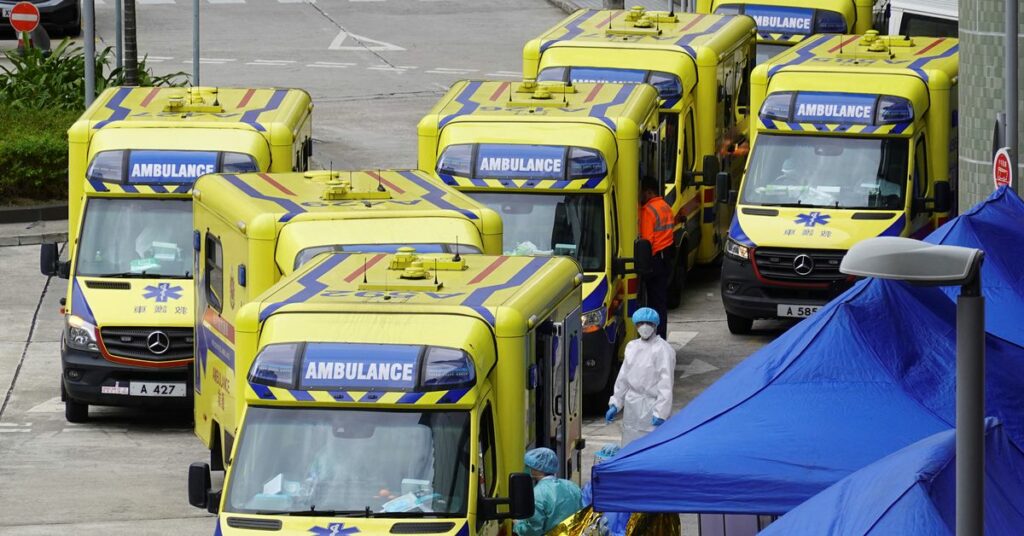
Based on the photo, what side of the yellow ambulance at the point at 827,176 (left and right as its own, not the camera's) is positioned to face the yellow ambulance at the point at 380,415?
front

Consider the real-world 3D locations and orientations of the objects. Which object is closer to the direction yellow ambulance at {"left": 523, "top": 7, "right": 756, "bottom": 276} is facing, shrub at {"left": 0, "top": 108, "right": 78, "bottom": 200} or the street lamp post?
the street lamp post

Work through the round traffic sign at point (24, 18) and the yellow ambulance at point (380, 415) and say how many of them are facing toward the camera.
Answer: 2

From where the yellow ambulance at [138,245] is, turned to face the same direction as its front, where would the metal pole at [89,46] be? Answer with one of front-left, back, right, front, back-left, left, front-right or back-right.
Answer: back

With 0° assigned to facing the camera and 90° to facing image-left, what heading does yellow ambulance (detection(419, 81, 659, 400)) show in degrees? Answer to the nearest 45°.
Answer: approximately 0°

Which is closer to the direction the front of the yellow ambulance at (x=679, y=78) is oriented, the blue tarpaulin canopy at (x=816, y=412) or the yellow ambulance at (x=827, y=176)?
the blue tarpaulin canopy

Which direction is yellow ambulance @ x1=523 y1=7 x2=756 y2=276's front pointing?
toward the camera

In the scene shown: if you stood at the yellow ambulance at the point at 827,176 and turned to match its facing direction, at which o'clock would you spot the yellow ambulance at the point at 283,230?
the yellow ambulance at the point at 283,230 is roughly at 1 o'clock from the yellow ambulance at the point at 827,176.

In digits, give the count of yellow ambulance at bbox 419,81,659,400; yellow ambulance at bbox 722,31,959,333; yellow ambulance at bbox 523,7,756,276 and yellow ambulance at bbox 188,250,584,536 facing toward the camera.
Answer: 4

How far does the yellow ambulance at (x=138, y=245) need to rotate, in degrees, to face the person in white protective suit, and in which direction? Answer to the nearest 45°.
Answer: approximately 45° to its left

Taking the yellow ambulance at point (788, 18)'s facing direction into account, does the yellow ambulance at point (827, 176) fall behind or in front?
in front

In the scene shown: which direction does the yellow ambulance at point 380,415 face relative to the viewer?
toward the camera

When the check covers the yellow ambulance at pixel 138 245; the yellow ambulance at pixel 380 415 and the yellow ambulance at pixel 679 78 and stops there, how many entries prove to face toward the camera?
3

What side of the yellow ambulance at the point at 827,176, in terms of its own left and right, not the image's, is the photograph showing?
front

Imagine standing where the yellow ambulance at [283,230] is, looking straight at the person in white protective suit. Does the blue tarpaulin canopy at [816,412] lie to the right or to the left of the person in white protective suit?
right
